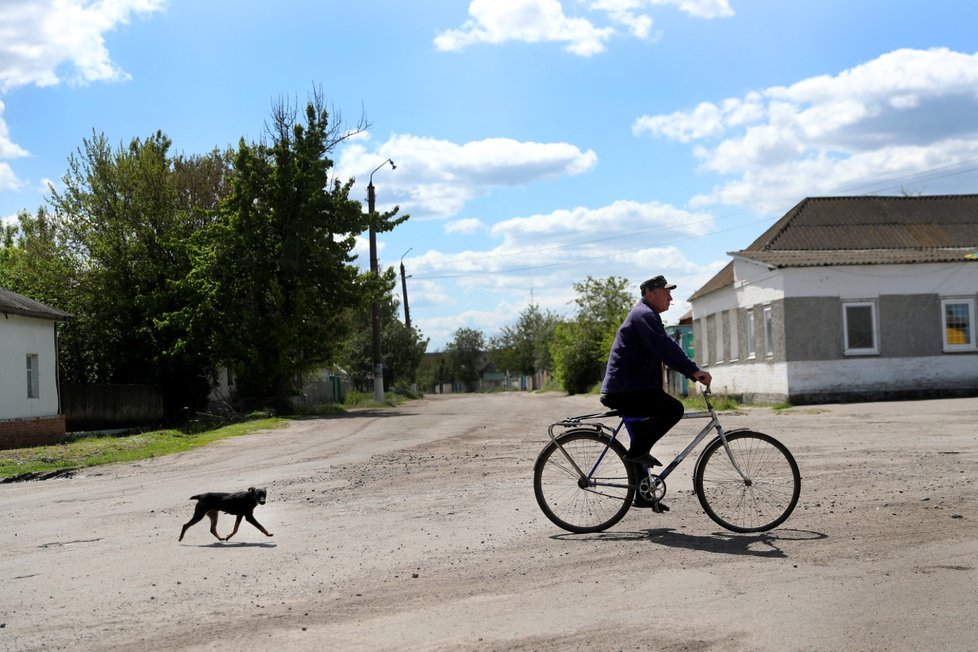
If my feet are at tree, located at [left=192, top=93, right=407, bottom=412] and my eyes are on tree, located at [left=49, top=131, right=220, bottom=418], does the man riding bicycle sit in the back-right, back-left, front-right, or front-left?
back-left

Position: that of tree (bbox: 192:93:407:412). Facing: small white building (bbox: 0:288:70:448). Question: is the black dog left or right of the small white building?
left

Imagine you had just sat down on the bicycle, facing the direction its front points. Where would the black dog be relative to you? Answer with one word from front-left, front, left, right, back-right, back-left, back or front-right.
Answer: back

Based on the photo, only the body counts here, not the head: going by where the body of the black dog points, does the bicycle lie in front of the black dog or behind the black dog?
in front

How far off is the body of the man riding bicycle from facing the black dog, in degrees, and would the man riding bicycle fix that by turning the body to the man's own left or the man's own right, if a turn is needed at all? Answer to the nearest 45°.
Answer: approximately 180°

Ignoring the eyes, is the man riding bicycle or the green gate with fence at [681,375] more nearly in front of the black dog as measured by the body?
the man riding bicycle

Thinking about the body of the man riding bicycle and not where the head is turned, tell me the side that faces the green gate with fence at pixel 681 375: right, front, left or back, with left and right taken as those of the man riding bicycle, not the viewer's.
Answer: left

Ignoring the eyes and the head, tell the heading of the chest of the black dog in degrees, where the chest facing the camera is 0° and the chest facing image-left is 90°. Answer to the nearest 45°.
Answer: approximately 270°

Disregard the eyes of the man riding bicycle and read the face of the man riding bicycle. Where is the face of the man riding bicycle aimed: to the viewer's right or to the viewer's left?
to the viewer's right

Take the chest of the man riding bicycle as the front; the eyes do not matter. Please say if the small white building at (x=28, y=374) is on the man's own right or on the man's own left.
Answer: on the man's own left

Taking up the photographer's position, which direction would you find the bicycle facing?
facing to the right of the viewer

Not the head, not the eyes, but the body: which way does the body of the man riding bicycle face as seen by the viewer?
to the viewer's right

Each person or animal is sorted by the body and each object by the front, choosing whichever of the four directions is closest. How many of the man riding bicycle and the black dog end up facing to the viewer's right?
2

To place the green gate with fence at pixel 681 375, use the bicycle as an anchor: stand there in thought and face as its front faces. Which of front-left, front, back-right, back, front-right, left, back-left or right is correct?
left
